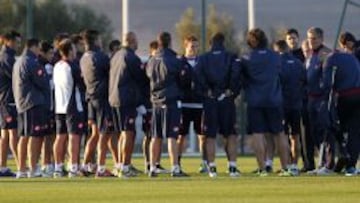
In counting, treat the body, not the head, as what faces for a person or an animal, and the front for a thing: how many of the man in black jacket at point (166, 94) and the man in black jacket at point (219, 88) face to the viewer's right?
0

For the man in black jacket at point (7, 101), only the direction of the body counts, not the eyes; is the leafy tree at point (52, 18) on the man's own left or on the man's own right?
on the man's own left

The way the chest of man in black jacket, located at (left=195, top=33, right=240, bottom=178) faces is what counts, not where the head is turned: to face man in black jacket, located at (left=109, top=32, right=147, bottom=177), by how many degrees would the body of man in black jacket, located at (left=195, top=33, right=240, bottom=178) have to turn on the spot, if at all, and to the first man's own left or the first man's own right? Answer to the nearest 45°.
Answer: approximately 90° to the first man's own left

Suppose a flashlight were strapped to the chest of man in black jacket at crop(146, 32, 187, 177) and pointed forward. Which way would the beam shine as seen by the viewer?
away from the camera

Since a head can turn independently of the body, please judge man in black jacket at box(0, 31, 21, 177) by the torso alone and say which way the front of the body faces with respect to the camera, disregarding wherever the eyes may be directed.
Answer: to the viewer's right

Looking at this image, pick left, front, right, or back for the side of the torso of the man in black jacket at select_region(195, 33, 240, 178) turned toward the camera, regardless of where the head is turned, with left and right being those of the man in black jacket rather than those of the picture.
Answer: back

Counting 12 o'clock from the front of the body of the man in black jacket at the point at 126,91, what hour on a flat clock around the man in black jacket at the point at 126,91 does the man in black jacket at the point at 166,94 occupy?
the man in black jacket at the point at 166,94 is roughly at 2 o'clock from the man in black jacket at the point at 126,91.

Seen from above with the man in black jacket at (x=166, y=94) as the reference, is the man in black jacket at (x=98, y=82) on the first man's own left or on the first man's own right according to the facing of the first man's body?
on the first man's own left

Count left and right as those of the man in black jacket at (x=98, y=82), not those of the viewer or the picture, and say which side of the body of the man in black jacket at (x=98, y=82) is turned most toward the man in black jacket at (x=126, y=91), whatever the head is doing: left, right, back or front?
right

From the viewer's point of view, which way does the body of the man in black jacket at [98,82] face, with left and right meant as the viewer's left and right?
facing away from the viewer and to the right of the viewer

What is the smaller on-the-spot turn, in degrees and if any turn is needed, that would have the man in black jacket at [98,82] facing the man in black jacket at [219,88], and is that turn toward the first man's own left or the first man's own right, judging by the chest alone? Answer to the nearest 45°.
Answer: approximately 45° to the first man's own right

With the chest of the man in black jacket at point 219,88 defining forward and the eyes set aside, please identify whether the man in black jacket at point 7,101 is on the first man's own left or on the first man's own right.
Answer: on the first man's own left

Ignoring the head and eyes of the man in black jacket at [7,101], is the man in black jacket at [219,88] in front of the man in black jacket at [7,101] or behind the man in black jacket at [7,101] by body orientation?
in front
